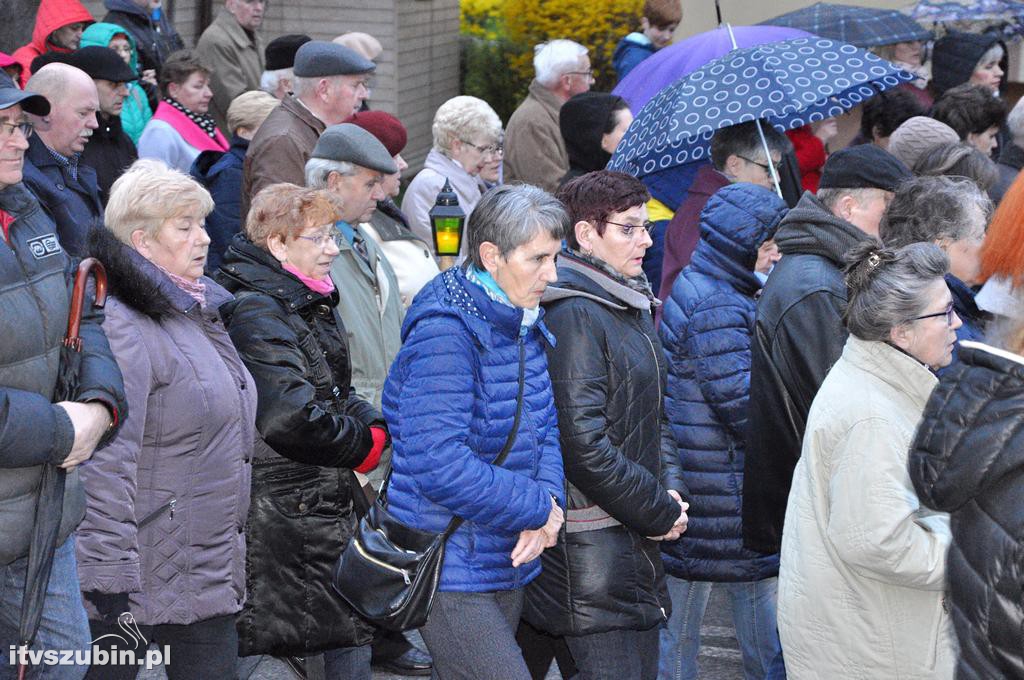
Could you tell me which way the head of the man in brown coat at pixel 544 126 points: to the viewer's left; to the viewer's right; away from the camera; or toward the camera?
to the viewer's right

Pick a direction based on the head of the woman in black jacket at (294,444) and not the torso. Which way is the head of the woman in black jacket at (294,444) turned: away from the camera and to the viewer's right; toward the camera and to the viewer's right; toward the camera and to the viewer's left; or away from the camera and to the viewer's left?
toward the camera and to the viewer's right

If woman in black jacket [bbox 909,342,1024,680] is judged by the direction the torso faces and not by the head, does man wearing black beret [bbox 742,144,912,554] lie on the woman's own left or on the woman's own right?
on the woman's own left

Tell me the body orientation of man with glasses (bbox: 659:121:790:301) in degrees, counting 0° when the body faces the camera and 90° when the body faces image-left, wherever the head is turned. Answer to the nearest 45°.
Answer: approximately 270°

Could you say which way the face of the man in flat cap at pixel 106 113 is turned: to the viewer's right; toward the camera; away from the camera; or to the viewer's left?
to the viewer's right

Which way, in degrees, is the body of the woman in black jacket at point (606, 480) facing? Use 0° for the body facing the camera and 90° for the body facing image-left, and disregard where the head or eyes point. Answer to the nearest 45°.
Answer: approximately 270°

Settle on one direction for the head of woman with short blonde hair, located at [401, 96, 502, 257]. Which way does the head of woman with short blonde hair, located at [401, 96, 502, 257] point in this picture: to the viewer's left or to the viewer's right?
to the viewer's right

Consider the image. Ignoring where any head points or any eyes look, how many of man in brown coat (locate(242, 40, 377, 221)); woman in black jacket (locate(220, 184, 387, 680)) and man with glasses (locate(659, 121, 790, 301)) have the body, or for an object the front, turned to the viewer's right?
3
